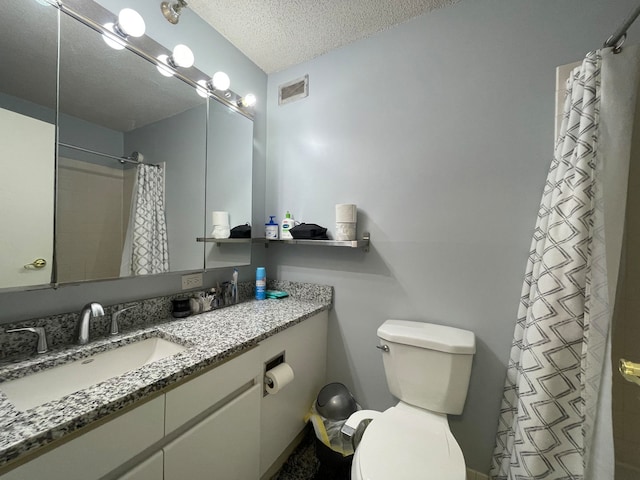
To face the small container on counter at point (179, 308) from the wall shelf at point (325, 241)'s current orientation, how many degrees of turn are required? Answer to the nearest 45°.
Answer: approximately 45° to its right

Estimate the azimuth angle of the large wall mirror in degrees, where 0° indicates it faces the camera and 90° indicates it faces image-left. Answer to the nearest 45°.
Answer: approximately 315°

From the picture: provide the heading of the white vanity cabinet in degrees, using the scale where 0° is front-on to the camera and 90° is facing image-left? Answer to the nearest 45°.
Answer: approximately 315°

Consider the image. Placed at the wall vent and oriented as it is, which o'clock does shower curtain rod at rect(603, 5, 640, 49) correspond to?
The shower curtain rod is roughly at 9 o'clock from the wall vent.

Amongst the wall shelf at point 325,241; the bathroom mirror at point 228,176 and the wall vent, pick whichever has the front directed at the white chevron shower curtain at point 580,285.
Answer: the bathroom mirror

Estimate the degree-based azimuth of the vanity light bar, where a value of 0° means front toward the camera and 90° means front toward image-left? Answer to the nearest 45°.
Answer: approximately 315°

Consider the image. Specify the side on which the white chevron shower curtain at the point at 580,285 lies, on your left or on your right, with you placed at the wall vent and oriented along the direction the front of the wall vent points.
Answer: on your left

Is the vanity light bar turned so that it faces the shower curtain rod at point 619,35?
yes

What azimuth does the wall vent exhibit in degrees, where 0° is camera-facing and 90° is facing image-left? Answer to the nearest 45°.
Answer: approximately 45°

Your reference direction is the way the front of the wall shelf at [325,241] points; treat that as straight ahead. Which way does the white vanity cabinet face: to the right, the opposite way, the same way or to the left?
to the left

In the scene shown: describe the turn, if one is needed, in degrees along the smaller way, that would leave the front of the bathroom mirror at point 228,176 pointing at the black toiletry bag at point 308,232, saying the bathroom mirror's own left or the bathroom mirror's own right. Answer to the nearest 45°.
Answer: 0° — it already faces it
